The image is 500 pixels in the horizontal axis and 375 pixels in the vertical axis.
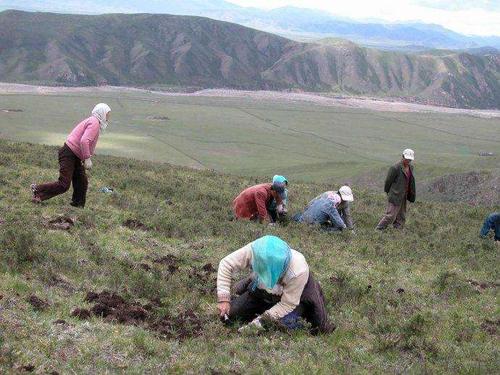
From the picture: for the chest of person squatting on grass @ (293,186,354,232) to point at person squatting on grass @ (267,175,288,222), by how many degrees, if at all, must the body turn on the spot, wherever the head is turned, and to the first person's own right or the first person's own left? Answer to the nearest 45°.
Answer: approximately 180°

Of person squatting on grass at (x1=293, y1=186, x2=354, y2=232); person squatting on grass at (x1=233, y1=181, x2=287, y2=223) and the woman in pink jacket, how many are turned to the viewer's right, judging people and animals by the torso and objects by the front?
3

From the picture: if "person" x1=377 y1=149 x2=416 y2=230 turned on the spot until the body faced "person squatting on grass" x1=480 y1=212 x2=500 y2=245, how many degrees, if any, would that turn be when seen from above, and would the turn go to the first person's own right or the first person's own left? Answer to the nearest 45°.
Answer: approximately 45° to the first person's own left

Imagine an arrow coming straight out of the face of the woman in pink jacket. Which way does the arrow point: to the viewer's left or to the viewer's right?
to the viewer's right

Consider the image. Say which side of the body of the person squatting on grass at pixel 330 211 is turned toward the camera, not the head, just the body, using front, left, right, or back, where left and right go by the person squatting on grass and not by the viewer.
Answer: right

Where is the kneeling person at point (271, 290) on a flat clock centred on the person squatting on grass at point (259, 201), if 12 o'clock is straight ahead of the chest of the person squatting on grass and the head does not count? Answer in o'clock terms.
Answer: The kneeling person is roughly at 3 o'clock from the person squatting on grass.

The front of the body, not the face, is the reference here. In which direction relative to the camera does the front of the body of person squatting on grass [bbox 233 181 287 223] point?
to the viewer's right

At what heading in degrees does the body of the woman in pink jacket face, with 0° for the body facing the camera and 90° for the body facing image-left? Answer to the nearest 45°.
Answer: approximately 270°

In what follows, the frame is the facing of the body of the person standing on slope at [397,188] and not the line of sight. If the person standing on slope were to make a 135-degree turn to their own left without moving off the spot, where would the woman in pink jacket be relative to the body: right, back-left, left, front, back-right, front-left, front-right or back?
back-left

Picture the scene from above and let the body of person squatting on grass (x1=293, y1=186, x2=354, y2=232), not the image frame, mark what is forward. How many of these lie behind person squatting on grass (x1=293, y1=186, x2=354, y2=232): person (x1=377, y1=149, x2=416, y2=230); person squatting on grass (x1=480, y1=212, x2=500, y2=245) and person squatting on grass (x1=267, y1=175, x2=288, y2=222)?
1

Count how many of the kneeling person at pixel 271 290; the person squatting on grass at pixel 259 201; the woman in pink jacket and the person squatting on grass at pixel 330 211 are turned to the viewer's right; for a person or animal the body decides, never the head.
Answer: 3

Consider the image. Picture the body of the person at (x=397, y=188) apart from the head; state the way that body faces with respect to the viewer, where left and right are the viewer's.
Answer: facing the viewer and to the right of the viewer

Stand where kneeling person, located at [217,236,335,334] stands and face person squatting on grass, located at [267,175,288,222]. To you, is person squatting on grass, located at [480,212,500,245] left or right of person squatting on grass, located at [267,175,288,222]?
right

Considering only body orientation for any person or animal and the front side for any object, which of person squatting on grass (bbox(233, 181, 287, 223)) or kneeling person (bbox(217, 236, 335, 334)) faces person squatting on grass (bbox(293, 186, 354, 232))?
person squatting on grass (bbox(233, 181, 287, 223))
